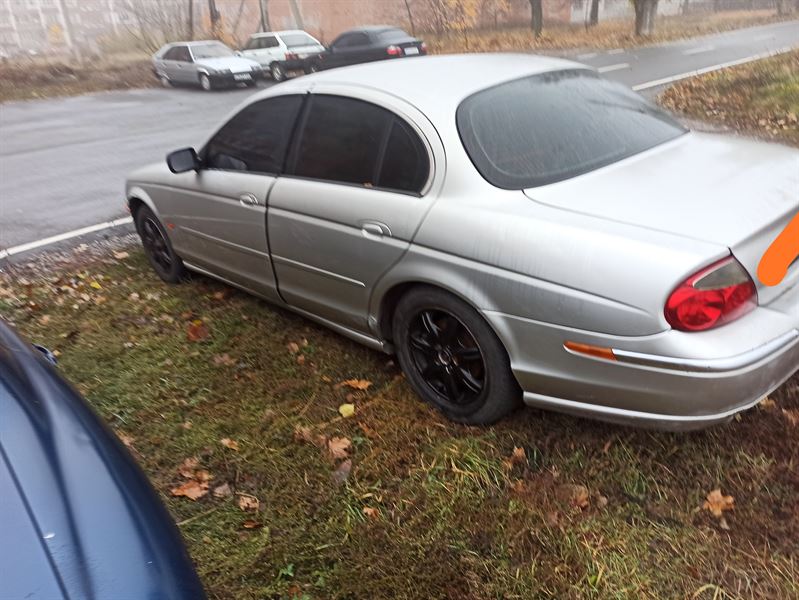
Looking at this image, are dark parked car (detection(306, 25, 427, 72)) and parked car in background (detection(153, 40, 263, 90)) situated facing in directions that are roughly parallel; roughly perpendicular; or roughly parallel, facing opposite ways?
roughly parallel, facing opposite ways

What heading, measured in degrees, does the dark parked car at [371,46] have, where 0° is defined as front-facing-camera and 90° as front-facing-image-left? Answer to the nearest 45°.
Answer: approximately 135°

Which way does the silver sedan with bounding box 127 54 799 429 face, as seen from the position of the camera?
facing away from the viewer and to the left of the viewer

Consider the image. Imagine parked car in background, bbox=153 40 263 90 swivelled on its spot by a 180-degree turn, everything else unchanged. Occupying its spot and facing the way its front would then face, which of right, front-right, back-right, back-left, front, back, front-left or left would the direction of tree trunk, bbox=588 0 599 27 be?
back-right

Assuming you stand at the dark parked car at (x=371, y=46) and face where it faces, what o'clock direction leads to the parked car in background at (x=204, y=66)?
The parked car in background is roughly at 11 o'clock from the dark parked car.

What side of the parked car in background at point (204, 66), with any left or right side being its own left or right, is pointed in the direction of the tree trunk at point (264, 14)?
left

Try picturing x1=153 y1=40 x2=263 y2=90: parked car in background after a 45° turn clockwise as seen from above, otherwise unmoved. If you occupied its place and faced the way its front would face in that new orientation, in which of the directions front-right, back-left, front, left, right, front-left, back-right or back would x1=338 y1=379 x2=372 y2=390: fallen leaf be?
front

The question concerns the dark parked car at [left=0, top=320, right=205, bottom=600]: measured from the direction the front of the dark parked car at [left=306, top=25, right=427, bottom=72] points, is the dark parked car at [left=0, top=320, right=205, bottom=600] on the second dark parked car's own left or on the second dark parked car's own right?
on the second dark parked car's own left

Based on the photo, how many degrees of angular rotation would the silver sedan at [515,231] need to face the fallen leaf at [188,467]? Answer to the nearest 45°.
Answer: approximately 45° to its left

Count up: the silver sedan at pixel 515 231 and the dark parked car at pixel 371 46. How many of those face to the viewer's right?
0

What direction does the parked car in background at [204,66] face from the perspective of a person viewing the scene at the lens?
facing the viewer and to the right of the viewer

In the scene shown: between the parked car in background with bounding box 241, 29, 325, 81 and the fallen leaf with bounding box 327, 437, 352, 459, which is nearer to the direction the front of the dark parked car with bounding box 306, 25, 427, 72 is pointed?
the parked car in background

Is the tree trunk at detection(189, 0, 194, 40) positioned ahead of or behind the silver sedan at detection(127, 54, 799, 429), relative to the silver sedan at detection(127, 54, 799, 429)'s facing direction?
ahead

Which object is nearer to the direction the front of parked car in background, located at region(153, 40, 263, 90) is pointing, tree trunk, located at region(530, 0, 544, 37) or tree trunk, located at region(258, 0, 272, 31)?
the tree trunk, located at region(530, 0, 544, 37)

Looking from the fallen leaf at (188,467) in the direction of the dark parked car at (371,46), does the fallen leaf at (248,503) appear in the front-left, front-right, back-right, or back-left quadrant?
back-right

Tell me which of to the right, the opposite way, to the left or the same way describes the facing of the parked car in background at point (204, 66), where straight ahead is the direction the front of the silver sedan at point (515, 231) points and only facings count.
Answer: the opposite way
